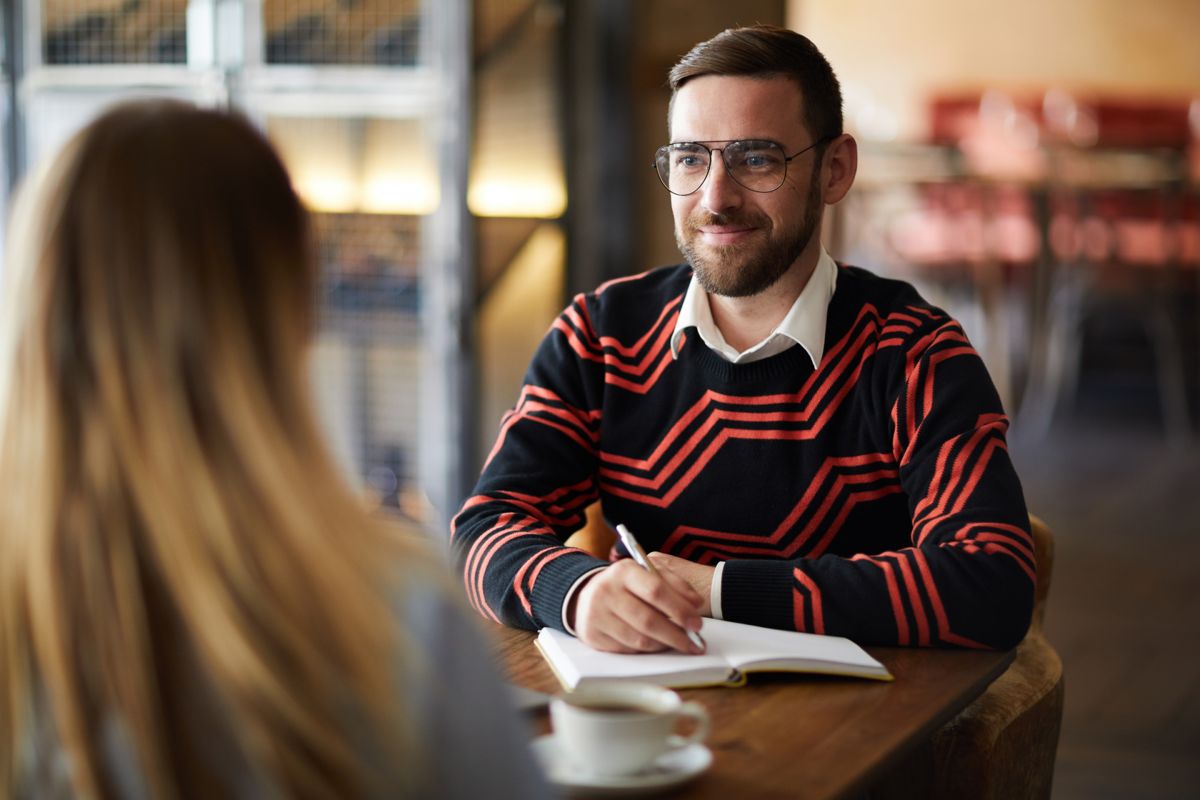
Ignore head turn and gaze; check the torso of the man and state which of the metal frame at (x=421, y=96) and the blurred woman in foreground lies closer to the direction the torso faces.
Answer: the blurred woman in foreground

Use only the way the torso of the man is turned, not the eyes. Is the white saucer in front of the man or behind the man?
in front

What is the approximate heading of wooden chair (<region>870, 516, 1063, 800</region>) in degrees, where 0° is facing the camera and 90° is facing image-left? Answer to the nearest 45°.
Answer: approximately 45°

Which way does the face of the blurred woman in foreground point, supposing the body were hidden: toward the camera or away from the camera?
away from the camera

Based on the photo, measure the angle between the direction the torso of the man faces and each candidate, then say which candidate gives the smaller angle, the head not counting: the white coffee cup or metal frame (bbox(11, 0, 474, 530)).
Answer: the white coffee cup

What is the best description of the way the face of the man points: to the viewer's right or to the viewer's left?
to the viewer's left

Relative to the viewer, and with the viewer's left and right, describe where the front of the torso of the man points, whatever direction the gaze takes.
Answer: facing the viewer and to the left of the viewer
